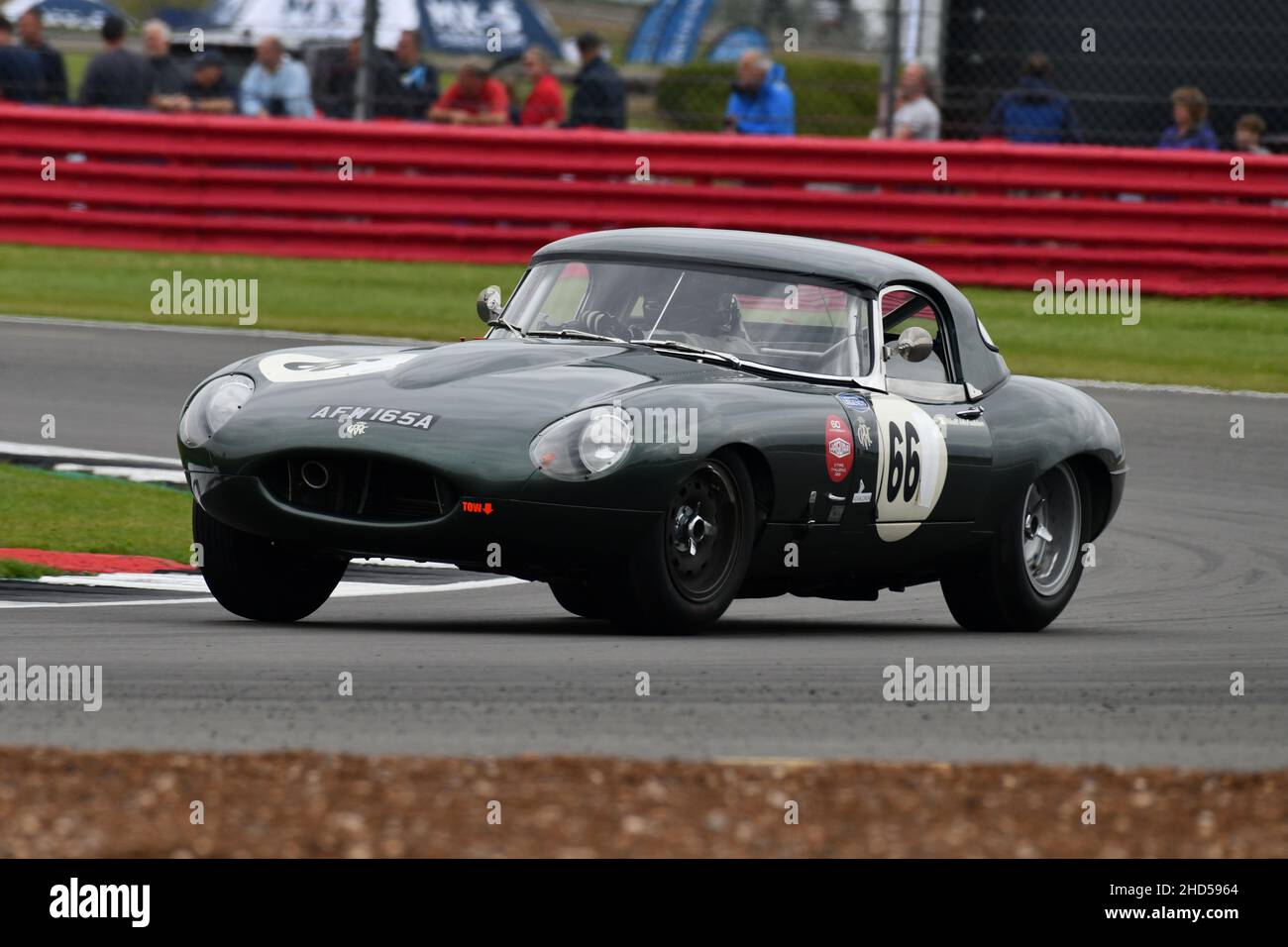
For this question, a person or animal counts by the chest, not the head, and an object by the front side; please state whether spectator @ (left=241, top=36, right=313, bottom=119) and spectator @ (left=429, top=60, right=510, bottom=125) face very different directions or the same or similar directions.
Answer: same or similar directions

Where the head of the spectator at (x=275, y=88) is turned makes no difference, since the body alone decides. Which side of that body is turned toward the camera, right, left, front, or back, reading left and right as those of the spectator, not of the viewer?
front

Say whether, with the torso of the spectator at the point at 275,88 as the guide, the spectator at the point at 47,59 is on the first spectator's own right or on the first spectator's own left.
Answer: on the first spectator's own right

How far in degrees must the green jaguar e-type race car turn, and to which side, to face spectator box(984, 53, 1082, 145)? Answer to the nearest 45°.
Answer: approximately 135° to its right

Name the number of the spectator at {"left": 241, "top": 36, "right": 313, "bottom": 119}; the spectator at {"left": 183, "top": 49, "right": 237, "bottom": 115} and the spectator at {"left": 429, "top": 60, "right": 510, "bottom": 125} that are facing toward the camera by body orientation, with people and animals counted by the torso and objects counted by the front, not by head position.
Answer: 3

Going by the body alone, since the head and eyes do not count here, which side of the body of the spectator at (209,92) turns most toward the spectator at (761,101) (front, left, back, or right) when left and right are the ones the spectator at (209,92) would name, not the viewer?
left

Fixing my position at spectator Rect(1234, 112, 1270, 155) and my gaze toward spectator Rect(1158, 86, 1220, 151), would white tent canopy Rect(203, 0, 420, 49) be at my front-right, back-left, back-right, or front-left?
front-right

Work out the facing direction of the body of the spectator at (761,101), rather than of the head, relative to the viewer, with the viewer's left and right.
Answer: facing the viewer and to the left of the viewer

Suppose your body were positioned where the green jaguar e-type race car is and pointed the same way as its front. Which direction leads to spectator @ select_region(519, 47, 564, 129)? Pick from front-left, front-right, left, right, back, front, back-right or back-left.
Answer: back-right

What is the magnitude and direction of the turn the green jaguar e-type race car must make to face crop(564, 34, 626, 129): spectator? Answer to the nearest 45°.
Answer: approximately 135° to its right

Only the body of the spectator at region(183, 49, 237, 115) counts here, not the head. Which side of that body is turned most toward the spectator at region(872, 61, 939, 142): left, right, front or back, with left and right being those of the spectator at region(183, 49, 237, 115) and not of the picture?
left

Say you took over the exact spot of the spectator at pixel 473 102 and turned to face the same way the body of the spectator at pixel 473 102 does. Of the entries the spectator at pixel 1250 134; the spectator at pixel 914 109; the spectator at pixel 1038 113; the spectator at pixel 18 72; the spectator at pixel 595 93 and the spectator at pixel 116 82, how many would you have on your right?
2

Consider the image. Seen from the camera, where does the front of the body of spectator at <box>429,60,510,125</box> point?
toward the camera

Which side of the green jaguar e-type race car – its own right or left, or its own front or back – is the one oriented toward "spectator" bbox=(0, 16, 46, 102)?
right
